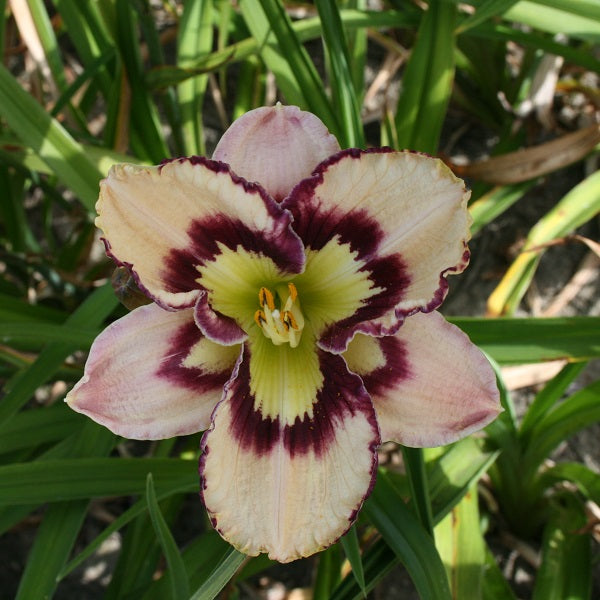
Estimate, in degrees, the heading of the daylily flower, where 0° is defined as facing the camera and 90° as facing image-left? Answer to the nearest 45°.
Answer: approximately 0°
